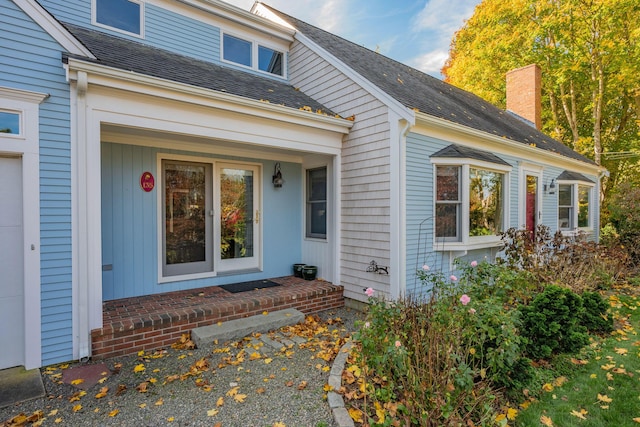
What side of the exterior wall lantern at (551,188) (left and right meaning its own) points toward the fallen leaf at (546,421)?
right

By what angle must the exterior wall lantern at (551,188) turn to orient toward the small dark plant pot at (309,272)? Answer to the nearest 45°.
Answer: approximately 135° to its right

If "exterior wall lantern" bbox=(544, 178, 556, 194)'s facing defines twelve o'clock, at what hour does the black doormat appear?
The black doormat is roughly at 4 o'clock from the exterior wall lantern.

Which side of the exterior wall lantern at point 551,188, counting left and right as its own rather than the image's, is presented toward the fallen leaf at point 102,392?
right

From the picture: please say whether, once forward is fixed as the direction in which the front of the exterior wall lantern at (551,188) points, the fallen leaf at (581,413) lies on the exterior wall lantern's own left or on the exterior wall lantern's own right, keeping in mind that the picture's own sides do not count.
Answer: on the exterior wall lantern's own right

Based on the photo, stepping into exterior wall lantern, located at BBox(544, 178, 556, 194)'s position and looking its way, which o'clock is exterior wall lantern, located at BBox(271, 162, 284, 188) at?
exterior wall lantern, located at BBox(271, 162, 284, 188) is roughly at 4 o'clock from exterior wall lantern, located at BBox(544, 178, 556, 194).

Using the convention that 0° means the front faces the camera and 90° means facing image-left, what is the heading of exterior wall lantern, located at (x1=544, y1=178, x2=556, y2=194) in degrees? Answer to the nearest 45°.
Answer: approximately 270°
